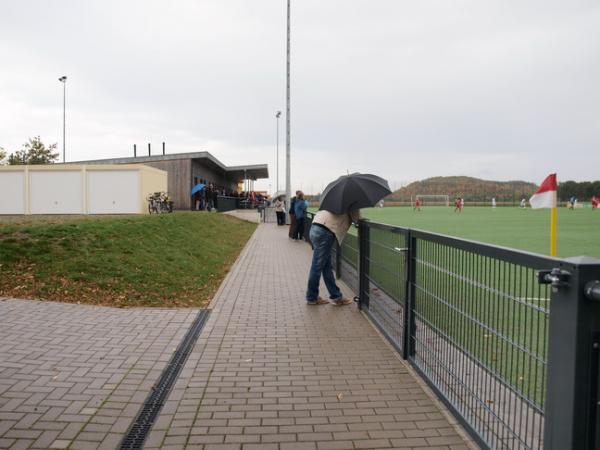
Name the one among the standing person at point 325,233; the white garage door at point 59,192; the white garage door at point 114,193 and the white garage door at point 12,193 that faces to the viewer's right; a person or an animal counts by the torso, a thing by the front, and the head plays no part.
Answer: the standing person

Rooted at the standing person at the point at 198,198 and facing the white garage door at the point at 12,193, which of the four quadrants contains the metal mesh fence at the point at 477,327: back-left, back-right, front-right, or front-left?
front-left

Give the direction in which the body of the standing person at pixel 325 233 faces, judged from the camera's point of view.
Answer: to the viewer's right

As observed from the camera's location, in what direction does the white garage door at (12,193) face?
facing the viewer

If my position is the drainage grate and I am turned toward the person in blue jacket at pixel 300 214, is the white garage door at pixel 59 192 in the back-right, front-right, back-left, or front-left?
front-left

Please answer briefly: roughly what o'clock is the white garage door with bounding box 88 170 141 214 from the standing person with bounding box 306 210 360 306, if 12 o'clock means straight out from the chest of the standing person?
The white garage door is roughly at 8 o'clock from the standing person.

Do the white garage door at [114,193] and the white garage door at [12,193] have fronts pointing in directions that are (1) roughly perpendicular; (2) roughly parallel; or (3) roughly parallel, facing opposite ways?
roughly parallel

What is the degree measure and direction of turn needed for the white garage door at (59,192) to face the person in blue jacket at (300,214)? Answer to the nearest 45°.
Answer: approximately 45° to its left

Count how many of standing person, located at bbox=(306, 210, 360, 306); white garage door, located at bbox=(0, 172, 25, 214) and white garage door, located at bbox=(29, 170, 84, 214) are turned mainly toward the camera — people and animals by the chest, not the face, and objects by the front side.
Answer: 2

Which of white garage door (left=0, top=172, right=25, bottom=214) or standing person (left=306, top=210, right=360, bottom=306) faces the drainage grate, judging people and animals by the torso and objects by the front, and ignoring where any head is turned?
the white garage door

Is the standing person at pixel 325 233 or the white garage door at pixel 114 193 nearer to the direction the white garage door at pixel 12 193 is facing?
the standing person

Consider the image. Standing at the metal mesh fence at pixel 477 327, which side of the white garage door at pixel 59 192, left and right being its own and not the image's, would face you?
front

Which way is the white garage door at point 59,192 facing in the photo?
toward the camera

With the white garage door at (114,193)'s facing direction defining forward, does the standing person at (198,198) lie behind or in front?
behind
